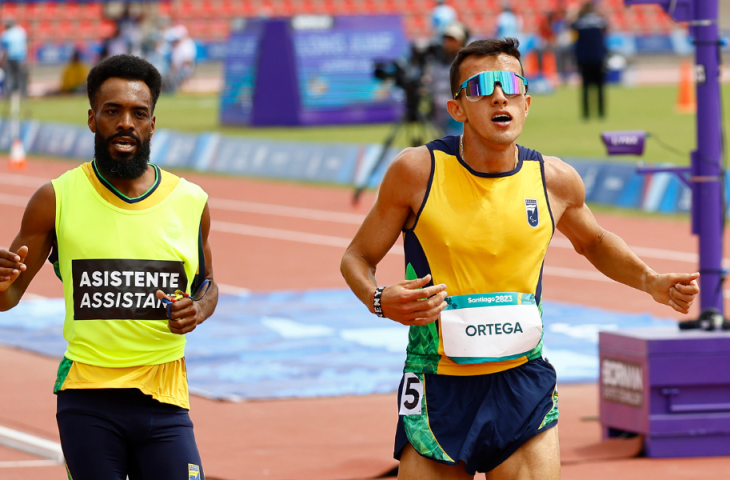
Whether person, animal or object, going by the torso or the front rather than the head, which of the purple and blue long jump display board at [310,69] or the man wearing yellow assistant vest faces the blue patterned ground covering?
the purple and blue long jump display board

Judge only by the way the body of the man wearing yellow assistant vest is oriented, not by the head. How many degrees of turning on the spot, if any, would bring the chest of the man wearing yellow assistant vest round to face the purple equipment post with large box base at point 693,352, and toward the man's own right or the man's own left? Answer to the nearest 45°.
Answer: approximately 135° to the man's own left

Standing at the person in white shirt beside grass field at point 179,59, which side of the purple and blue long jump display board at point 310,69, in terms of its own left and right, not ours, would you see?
back

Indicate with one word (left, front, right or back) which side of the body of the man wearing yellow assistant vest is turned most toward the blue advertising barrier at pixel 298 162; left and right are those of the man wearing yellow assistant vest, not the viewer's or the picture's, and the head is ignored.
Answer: back

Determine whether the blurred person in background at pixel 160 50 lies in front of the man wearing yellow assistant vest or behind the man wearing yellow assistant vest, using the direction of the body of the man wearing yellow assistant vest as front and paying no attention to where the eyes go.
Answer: behind

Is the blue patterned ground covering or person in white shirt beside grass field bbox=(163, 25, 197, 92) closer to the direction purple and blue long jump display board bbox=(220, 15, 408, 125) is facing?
the blue patterned ground covering

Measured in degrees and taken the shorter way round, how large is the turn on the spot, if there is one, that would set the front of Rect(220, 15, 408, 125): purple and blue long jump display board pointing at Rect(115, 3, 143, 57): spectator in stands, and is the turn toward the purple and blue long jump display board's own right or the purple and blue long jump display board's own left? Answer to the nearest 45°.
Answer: approximately 135° to the purple and blue long jump display board's own right

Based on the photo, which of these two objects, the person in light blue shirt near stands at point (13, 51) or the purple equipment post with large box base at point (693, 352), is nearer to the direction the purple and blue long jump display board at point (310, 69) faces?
the purple equipment post with large box base

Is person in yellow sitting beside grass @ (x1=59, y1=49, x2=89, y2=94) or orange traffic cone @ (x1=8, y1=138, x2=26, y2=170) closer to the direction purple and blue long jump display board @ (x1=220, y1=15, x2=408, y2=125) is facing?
the orange traffic cone

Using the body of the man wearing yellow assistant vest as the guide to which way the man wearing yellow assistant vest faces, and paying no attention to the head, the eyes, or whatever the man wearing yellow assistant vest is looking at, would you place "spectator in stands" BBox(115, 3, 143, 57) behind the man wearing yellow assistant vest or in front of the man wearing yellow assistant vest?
behind

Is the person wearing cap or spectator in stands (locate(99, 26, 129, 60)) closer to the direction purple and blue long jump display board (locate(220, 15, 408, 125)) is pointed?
the person wearing cap

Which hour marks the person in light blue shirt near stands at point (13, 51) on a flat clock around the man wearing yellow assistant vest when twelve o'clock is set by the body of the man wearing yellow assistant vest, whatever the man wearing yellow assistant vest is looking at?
The person in light blue shirt near stands is roughly at 6 o'clock from the man wearing yellow assistant vest.

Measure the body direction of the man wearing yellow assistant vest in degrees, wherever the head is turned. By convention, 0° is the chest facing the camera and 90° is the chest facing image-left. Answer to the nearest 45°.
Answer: approximately 0°

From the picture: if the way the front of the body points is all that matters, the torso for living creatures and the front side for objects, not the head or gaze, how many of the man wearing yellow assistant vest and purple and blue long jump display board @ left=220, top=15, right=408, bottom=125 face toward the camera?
2
